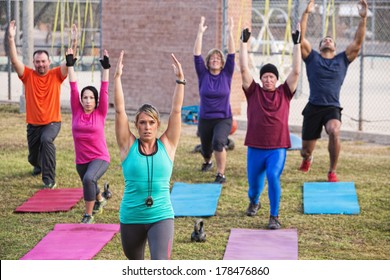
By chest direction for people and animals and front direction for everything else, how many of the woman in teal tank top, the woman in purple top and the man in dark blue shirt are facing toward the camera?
3

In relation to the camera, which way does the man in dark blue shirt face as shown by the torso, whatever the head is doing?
toward the camera

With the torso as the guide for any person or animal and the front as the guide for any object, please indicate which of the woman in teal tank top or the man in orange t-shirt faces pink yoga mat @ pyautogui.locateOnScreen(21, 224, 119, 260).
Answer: the man in orange t-shirt

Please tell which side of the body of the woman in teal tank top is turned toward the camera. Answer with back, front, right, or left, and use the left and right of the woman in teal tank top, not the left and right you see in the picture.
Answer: front

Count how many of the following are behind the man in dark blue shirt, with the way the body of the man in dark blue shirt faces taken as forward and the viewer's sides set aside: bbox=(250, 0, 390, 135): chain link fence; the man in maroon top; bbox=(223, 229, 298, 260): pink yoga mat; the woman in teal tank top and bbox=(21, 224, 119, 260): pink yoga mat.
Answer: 1

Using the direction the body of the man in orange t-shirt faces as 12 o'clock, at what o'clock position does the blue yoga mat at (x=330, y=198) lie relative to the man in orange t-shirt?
The blue yoga mat is roughly at 10 o'clock from the man in orange t-shirt.

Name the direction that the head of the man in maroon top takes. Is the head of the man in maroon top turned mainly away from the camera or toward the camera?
toward the camera

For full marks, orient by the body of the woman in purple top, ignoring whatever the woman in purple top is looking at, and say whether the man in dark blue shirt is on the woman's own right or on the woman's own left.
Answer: on the woman's own left

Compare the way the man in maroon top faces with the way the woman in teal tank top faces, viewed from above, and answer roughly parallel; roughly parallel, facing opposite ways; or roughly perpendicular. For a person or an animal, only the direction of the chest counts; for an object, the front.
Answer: roughly parallel

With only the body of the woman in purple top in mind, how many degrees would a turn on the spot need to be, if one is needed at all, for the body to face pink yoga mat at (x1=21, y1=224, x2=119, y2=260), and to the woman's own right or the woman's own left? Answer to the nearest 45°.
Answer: approximately 45° to the woman's own right

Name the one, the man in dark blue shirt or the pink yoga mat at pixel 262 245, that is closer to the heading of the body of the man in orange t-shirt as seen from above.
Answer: the pink yoga mat

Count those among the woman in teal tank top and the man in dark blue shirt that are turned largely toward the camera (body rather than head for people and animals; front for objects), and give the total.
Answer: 2

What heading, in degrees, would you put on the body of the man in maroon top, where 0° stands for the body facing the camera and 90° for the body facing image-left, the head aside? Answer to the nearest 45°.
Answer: approximately 0°
